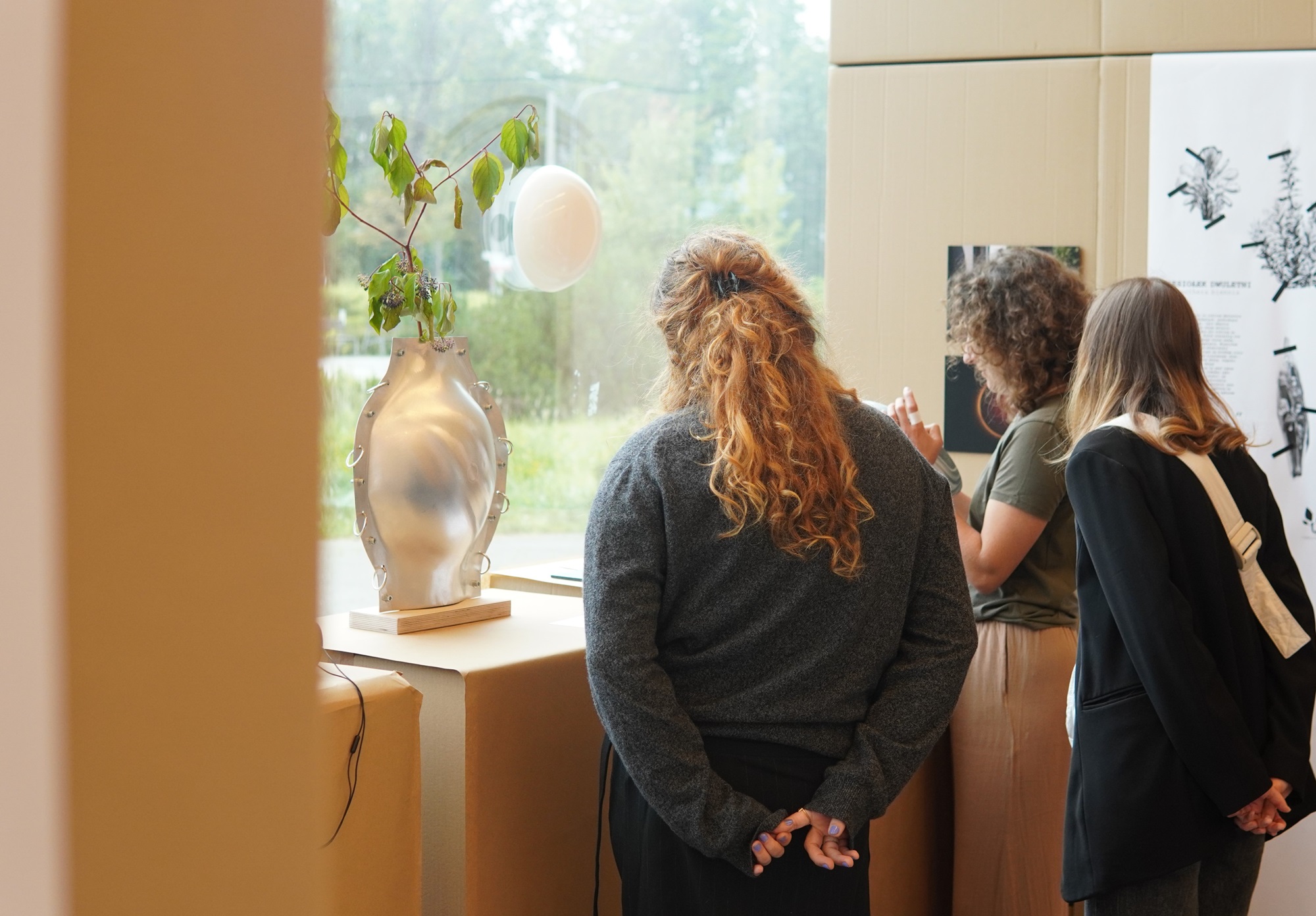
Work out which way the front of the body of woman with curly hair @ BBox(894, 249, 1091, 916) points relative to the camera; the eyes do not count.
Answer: to the viewer's left

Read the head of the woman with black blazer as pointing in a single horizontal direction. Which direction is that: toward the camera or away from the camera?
away from the camera

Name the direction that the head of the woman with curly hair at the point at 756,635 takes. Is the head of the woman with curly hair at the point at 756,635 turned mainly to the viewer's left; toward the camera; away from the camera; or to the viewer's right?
away from the camera

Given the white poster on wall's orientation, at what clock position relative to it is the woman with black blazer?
The woman with black blazer is roughly at 12 o'clock from the white poster on wall.

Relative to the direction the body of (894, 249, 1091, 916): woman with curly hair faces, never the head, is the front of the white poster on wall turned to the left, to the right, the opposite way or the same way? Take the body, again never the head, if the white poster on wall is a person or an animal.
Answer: to the left

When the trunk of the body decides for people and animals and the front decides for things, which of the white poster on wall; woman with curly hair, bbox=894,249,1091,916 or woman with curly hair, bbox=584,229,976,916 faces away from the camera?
woman with curly hair, bbox=584,229,976,916

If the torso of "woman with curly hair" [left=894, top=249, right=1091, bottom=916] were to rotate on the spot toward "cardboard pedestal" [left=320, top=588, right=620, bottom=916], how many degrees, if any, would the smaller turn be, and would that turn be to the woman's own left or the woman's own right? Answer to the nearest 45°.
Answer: approximately 45° to the woman's own left

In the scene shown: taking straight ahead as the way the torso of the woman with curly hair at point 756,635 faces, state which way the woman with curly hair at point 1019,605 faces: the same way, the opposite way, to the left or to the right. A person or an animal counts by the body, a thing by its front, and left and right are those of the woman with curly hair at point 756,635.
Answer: to the left

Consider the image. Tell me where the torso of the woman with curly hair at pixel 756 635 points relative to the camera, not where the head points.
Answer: away from the camera
